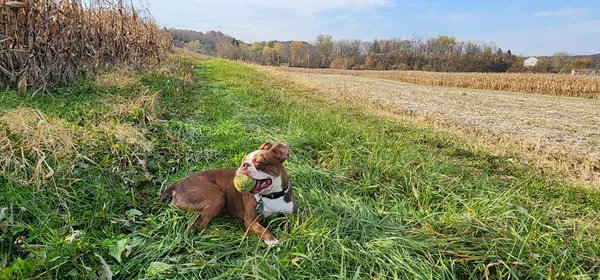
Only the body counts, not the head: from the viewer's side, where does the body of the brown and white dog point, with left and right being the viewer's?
facing the viewer and to the right of the viewer
